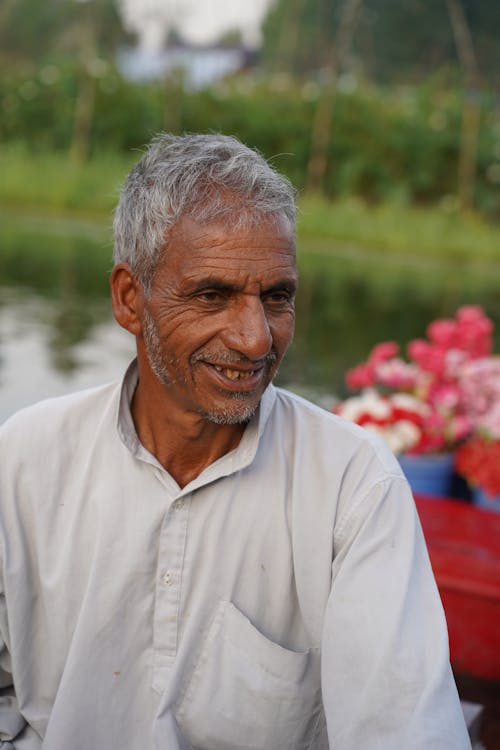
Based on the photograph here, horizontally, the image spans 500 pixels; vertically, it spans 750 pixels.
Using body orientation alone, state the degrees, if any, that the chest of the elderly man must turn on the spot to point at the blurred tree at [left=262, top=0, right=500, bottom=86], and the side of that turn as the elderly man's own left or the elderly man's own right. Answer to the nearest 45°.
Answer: approximately 180°

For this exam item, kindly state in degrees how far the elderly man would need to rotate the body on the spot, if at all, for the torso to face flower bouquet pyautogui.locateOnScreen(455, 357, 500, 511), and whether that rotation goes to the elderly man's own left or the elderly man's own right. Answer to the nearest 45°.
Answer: approximately 135° to the elderly man's own left

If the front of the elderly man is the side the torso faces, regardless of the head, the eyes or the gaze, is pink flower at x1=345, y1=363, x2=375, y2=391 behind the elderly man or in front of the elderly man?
behind

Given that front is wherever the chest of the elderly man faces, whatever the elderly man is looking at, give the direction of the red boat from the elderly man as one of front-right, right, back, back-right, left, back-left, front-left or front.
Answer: back-left

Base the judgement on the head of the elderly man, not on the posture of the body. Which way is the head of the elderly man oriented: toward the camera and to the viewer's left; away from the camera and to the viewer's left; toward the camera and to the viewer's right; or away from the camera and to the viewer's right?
toward the camera and to the viewer's right

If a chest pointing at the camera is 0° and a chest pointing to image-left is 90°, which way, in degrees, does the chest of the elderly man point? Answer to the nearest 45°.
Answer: approximately 0°

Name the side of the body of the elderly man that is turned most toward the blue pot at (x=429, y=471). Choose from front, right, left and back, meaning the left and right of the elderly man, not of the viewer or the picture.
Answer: back

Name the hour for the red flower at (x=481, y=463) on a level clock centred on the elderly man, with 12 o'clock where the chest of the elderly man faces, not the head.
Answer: The red flower is roughly at 7 o'clock from the elderly man.
